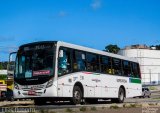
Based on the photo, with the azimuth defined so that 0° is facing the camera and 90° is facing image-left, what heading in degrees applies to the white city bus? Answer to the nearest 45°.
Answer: approximately 45°
